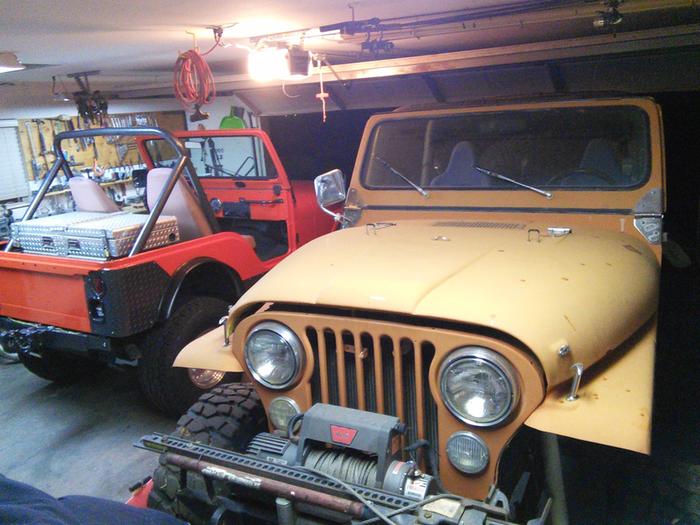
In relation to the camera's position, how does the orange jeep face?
facing away from the viewer and to the right of the viewer

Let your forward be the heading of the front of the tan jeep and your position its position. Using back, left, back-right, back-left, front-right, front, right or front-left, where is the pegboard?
right

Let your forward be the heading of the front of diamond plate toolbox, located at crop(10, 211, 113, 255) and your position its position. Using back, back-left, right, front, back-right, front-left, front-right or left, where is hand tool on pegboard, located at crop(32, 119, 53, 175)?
back-right

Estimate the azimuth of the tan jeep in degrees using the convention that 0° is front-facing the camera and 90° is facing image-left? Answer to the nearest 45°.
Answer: approximately 45°

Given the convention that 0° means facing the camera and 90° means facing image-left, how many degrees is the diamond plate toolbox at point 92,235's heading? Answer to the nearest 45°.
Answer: approximately 45°

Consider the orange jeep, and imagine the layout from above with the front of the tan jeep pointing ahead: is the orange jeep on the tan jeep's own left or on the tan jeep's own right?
on the tan jeep's own right

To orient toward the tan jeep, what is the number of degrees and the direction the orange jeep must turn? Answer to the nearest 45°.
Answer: approximately 90° to its right

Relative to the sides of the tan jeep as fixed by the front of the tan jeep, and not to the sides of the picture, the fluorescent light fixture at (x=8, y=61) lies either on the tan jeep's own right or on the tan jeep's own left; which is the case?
on the tan jeep's own right

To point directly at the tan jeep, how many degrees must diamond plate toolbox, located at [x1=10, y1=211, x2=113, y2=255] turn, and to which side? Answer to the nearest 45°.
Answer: approximately 90° to its left

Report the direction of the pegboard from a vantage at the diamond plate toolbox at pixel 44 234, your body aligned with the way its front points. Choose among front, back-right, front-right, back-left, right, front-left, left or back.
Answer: back-right

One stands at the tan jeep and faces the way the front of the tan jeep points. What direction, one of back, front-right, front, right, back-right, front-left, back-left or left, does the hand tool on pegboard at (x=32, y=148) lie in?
right

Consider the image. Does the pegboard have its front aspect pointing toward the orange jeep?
yes

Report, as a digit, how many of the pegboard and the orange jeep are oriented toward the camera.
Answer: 1
